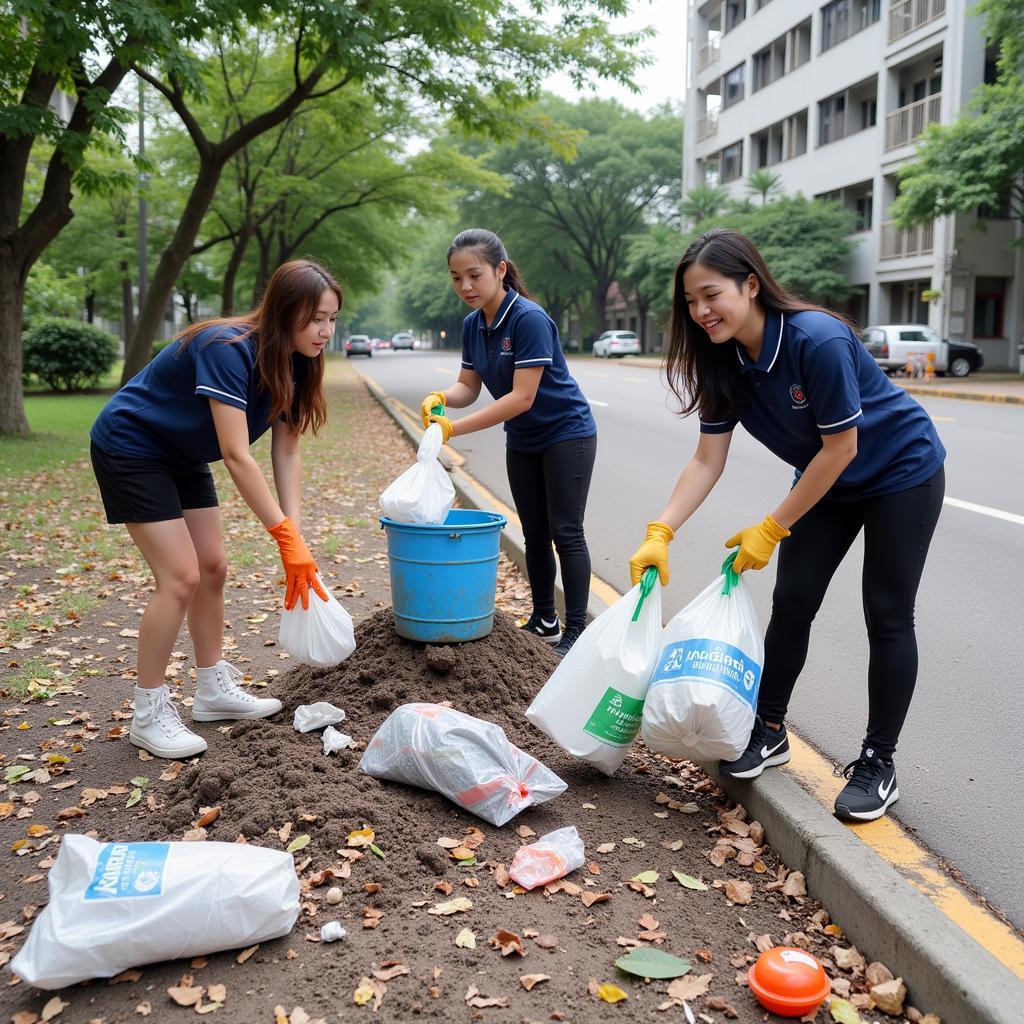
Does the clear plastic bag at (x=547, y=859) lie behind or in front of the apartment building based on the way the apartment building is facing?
in front

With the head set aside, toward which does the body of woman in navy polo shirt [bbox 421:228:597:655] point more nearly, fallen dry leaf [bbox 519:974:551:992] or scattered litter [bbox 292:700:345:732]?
the scattered litter

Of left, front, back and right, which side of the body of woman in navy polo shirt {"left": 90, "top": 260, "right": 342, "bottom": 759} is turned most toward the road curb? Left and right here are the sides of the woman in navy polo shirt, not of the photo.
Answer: front

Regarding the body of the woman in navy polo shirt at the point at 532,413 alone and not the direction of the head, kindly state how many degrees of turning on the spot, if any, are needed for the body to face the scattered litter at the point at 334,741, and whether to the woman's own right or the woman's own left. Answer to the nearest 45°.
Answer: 0° — they already face it

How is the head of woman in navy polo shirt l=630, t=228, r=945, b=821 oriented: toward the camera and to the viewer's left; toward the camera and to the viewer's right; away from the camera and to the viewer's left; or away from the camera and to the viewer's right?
toward the camera and to the viewer's left

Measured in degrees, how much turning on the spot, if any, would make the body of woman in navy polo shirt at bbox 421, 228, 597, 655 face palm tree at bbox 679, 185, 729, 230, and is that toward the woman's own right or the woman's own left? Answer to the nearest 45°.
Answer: approximately 135° to the woman's own right

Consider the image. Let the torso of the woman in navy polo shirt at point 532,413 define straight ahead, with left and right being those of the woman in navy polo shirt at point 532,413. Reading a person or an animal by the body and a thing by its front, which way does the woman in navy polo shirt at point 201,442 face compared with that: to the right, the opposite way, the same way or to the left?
to the left

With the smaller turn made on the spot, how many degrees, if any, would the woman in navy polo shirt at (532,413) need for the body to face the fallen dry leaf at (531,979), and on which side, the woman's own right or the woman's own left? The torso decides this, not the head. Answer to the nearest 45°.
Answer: approximately 45° to the woman's own left

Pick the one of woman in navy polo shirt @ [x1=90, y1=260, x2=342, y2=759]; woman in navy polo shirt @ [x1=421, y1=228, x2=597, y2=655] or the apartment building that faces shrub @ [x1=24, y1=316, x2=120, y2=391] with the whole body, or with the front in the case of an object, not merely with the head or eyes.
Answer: the apartment building

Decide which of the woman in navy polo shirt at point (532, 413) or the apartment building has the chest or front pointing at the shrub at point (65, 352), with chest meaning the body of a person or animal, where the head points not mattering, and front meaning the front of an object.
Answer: the apartment building

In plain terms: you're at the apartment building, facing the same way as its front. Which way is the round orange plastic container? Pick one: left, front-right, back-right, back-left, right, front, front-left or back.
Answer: front-left

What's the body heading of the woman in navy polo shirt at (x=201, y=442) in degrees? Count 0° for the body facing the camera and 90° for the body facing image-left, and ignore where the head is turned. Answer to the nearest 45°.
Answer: approximately 315°

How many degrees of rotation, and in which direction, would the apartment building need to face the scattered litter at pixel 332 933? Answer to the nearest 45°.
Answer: approximately 45° to its left

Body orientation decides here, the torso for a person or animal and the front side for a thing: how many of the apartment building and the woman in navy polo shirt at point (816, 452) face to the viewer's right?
0
